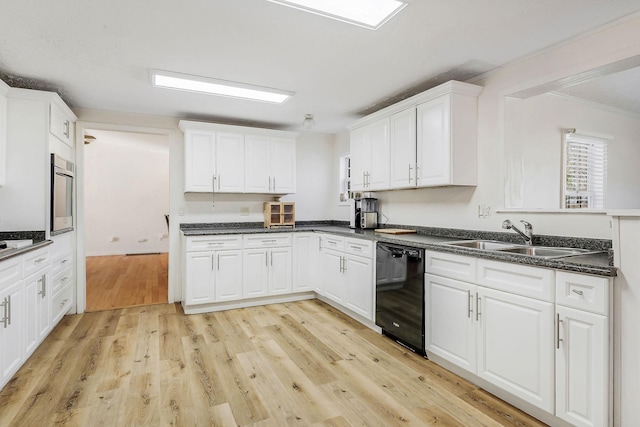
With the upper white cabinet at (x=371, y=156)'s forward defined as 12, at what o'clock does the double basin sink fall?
The double basin sink is roughly at 9 o'clock from the upper white cabinet.

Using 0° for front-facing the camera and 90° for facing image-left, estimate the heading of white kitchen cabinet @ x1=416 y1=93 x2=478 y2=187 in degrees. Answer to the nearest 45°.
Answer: approximately 45°

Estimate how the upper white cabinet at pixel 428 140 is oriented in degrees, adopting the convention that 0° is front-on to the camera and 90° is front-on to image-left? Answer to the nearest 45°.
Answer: approximately 45°

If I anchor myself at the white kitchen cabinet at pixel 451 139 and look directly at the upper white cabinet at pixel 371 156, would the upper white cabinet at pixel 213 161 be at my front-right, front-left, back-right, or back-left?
front-left

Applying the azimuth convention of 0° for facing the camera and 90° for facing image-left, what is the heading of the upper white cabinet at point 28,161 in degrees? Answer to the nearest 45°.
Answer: approximately 270°

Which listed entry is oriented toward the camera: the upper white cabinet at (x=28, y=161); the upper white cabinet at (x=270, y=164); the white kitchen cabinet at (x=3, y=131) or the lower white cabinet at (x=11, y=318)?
the upper white cabinet at (x=270, y=164)

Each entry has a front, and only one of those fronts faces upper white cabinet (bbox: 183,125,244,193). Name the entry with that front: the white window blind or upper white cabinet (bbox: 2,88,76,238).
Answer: upper white cabinet (bbox: 2,88,76,238)

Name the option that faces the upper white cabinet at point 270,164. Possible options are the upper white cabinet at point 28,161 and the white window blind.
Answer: the upper white cabinet at point 28,161

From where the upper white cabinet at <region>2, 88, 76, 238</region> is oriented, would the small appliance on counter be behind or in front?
in front

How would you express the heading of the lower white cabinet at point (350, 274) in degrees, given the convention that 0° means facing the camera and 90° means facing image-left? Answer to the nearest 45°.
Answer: approximately 45°

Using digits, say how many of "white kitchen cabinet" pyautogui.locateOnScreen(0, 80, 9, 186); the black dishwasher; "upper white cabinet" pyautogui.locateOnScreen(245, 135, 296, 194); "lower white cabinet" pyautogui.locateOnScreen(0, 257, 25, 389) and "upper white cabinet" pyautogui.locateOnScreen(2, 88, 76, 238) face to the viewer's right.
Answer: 3
